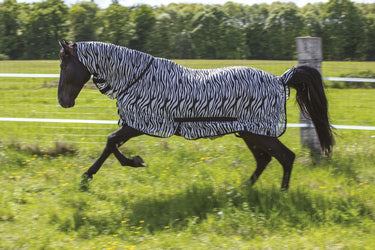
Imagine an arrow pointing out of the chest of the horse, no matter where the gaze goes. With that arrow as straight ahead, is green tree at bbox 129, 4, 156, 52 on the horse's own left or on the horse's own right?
on the horse's own right

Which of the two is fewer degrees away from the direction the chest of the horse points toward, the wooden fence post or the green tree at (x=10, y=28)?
the green tree

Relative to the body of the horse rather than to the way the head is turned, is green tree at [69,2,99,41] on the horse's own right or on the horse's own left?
on the horse's own right

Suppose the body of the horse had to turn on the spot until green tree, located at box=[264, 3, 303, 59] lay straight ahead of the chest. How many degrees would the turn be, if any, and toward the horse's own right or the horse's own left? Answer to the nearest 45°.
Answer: approximately 90° to the horse's own right

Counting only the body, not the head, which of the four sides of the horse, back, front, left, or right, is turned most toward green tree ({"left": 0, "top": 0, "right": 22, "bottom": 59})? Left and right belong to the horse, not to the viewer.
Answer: right

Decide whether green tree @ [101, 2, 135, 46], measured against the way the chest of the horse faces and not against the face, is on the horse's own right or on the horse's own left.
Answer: on the horse's own right

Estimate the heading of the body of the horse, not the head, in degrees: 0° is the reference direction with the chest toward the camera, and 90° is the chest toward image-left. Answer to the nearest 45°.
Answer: approximately 90°
